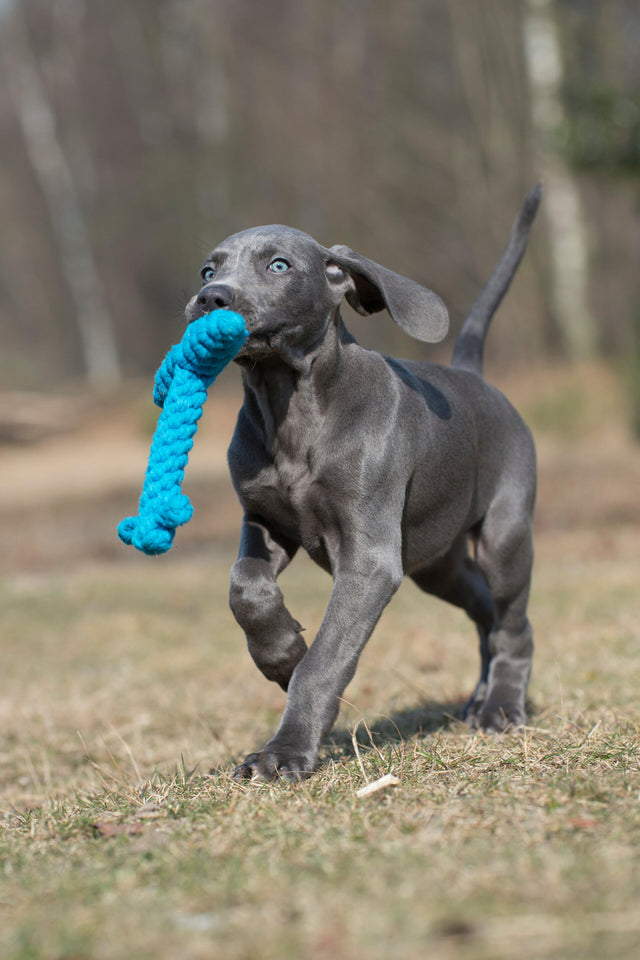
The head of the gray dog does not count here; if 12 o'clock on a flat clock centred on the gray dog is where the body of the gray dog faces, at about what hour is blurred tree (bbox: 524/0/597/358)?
The blurred tree is roughly at 5 o'clock from the gray dog.

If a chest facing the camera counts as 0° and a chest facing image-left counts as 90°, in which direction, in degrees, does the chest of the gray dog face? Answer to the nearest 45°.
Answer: approximately 45°
